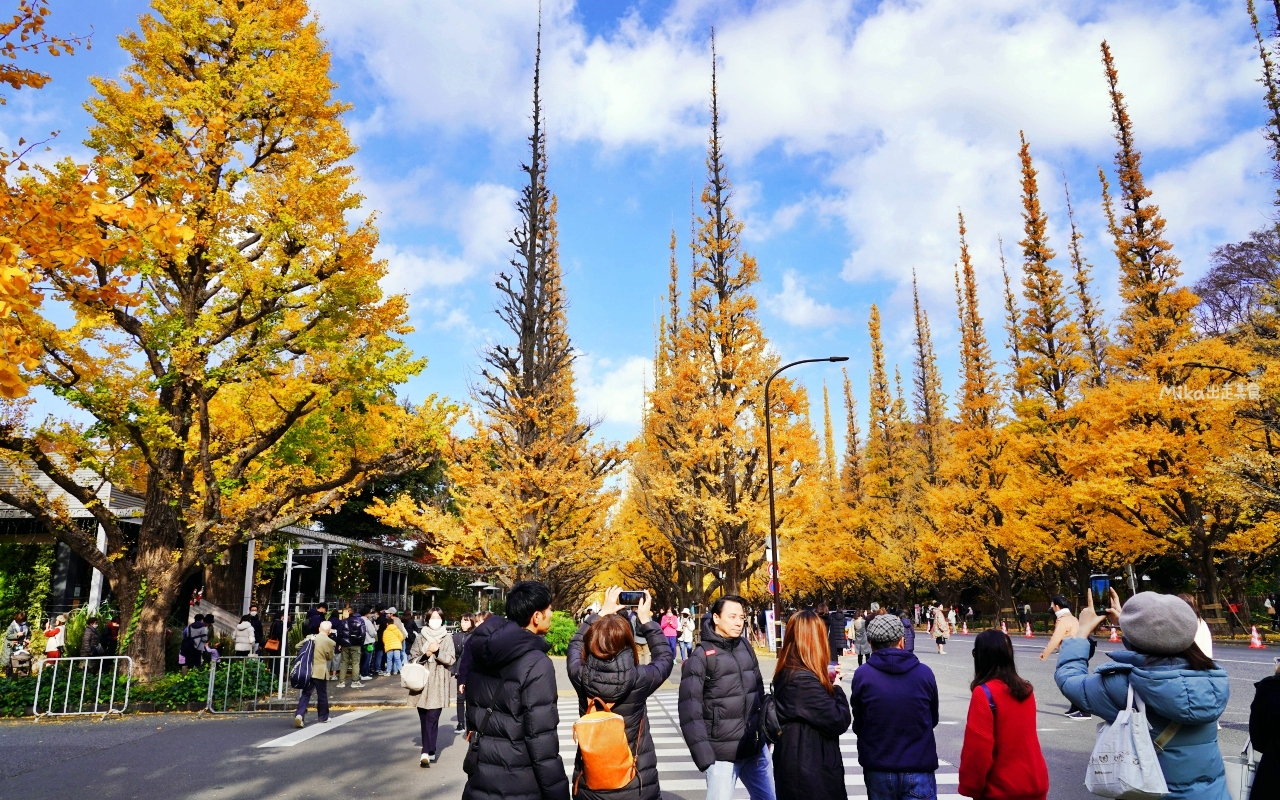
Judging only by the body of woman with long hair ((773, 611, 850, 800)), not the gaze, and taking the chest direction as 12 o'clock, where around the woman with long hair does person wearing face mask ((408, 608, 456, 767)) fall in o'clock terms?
The person wearing face mask is roughly at 9 o'clock from the woman with long hair.

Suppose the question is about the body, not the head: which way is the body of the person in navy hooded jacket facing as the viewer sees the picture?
away from the camera

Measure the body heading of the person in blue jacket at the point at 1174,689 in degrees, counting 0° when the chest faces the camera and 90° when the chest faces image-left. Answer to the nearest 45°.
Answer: approximately 135°

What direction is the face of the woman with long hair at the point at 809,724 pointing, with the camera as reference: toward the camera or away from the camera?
away from the camera

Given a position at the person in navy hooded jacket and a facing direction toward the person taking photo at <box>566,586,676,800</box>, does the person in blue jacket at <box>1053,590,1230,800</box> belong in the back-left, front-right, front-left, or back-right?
back-left

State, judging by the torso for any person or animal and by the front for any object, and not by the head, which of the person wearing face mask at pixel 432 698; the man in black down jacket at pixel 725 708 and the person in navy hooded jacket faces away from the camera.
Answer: the person in navy hooded jacket

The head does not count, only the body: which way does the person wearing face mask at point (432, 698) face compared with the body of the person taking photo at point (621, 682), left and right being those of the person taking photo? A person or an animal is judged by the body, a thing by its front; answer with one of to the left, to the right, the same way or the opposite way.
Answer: the opposite way

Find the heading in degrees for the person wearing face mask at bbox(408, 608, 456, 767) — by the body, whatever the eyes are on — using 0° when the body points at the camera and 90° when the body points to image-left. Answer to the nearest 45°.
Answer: approximately 0°

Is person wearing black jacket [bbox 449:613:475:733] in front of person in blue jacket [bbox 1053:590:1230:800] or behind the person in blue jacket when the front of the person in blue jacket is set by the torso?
in front

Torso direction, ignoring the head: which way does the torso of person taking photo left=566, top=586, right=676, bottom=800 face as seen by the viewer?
away from the camera

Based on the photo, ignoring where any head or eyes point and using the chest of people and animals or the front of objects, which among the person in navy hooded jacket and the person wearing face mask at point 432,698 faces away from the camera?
the person in navy hooded jacket

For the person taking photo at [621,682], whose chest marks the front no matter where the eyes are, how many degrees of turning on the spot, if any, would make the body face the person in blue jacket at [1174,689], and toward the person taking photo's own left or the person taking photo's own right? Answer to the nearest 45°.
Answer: approximately 135° to the person taking photo's own right

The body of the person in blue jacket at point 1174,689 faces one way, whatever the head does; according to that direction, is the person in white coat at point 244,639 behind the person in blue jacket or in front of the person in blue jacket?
in front
